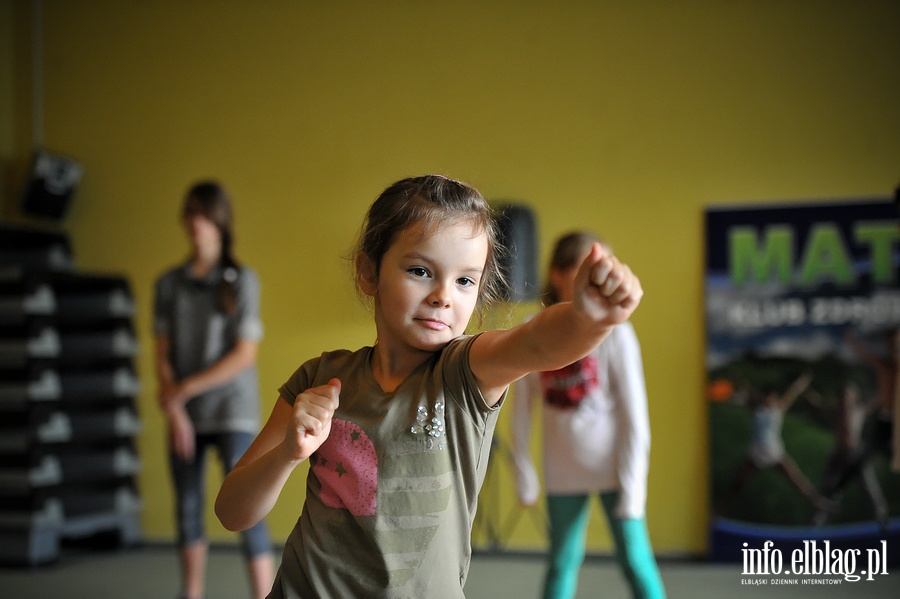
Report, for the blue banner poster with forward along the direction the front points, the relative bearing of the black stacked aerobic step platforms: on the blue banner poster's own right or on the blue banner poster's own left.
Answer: on the blue banner poster's own right

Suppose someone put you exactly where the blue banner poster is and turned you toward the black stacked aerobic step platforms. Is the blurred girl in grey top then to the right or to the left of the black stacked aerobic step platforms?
left

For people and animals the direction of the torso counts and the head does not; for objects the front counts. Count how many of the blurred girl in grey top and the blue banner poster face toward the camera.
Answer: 2

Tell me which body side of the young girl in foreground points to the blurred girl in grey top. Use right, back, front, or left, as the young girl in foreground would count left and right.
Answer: back

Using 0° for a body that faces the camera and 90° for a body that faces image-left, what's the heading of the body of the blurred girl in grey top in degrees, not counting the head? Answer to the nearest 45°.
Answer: approximately 0°

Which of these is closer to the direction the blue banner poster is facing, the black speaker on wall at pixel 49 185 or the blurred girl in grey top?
the blurred girl in grey top

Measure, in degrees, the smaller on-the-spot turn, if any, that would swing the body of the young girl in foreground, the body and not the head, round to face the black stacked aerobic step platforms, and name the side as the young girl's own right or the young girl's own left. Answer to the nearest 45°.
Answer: approximately 135° to the young girl's own right

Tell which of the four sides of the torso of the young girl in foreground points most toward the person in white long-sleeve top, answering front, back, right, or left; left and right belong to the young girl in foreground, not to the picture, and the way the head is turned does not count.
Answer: back

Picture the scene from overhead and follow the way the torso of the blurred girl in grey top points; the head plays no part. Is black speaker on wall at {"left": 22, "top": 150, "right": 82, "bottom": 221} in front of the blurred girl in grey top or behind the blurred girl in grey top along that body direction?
behind

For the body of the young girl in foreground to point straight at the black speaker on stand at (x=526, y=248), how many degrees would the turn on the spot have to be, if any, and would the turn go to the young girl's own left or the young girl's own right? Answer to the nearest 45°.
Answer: approximately 180°

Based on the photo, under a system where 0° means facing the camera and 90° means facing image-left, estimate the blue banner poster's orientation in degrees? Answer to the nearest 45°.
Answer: approximately 0°
